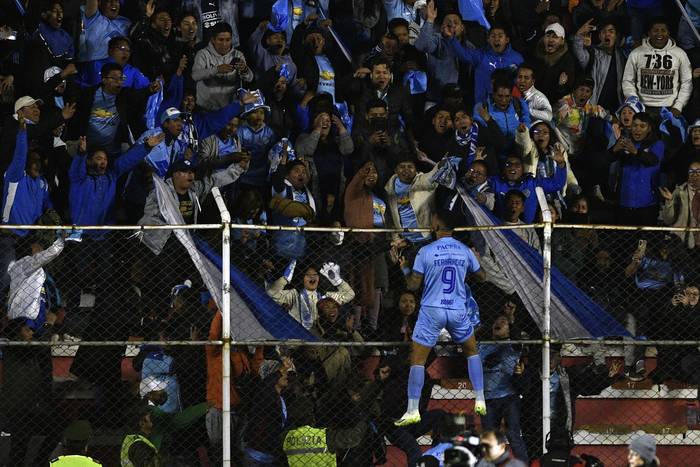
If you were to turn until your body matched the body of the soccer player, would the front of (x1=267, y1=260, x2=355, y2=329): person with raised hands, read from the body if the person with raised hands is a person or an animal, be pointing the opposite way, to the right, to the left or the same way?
the opposite way

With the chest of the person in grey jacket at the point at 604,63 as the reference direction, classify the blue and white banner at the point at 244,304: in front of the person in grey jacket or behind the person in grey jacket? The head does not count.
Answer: in front

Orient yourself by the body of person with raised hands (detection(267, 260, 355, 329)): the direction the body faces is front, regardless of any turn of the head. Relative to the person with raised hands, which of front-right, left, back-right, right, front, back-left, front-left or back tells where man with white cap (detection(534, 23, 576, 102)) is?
back-left

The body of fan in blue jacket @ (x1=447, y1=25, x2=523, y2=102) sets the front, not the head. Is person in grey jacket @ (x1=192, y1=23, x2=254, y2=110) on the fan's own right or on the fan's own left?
on the fan's own right

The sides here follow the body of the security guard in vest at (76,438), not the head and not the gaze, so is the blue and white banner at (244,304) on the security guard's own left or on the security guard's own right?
on the security guard's own right

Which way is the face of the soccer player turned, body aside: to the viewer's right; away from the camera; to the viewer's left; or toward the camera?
away from the camera

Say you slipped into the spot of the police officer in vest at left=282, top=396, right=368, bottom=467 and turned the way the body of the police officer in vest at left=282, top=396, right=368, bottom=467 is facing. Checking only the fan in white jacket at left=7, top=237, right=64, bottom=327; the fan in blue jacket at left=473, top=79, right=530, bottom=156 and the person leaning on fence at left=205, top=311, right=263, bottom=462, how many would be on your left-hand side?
2

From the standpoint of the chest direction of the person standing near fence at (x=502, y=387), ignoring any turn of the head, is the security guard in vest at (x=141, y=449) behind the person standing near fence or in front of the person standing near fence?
in front

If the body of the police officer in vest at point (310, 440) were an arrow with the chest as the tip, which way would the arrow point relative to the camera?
away from the camera

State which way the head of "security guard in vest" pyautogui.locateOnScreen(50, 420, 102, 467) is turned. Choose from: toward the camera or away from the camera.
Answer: away from the camera
